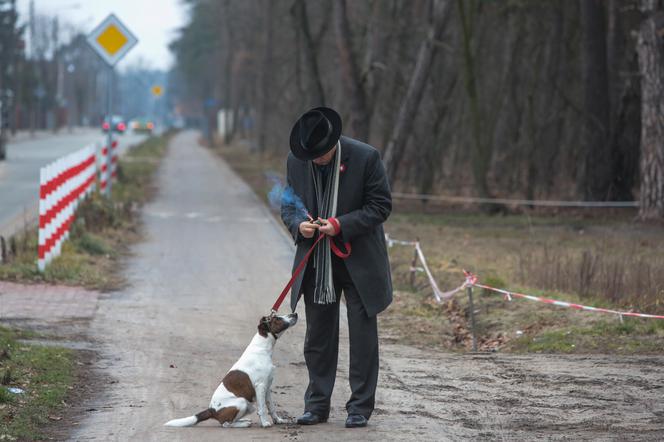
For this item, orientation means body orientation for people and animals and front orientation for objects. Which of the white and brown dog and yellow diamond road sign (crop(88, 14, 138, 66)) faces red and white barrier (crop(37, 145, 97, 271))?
the yellow diamond road sign

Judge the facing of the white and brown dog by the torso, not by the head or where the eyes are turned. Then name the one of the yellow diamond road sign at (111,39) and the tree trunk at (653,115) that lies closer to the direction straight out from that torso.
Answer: the tree trunk

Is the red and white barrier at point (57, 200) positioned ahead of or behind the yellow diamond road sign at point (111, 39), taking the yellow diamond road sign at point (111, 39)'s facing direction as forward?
ahead

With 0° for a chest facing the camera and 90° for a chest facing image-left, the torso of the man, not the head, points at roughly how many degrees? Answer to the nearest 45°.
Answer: approximately 45°

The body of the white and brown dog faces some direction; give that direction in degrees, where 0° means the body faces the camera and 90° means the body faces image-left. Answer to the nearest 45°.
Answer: approximately 270°

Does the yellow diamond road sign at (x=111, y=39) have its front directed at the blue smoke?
yes

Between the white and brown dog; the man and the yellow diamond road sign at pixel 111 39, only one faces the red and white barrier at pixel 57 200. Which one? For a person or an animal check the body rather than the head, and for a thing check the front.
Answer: the yellow diamond road sign

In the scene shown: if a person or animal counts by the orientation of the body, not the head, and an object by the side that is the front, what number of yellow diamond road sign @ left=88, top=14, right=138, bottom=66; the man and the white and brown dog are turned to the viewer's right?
1

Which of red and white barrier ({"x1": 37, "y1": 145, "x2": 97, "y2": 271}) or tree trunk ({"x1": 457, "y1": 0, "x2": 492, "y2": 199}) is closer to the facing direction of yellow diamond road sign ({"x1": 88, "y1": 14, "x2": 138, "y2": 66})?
the red and white barrier

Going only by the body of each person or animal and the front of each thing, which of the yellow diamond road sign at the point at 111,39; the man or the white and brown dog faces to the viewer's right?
the white and brown dog

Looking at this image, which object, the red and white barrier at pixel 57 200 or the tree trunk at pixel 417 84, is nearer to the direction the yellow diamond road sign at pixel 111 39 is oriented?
the red and white barrier

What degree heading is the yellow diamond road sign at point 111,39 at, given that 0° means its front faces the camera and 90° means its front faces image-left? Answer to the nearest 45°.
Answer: approximately 0°

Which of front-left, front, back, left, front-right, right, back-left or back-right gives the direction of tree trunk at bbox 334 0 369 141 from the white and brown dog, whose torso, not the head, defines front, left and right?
left

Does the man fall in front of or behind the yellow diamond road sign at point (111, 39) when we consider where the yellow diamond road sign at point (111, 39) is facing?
in front
